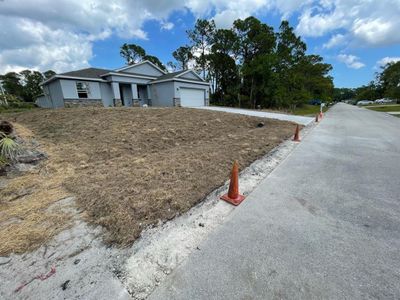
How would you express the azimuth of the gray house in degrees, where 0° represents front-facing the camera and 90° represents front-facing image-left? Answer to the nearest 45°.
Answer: approximately 315°

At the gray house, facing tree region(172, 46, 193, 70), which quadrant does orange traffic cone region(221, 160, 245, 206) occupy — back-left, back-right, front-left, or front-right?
back-right

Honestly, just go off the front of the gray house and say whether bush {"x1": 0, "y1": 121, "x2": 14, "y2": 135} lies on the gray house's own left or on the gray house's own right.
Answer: on the gray house's own right

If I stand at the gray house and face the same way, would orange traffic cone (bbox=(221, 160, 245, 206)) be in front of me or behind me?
in front

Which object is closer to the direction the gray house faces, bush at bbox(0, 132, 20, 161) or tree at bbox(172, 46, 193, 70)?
the bush

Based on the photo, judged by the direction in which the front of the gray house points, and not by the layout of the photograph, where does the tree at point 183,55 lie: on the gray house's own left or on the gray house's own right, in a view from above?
on the gray house's own left

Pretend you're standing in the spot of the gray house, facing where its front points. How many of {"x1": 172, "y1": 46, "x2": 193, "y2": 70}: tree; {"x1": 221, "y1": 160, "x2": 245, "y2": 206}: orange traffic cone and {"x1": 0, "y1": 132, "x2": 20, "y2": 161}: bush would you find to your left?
1
